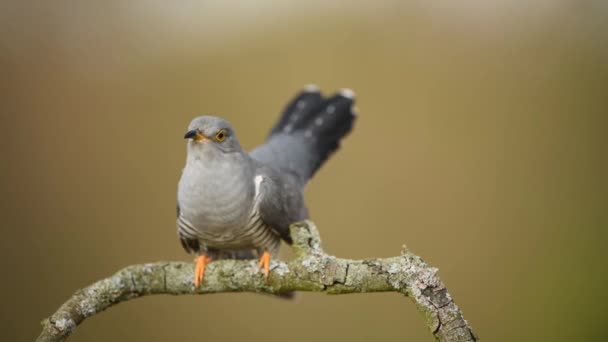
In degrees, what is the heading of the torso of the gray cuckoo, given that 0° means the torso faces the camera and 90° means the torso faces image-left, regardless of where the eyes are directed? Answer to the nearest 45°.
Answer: approximately 45°
